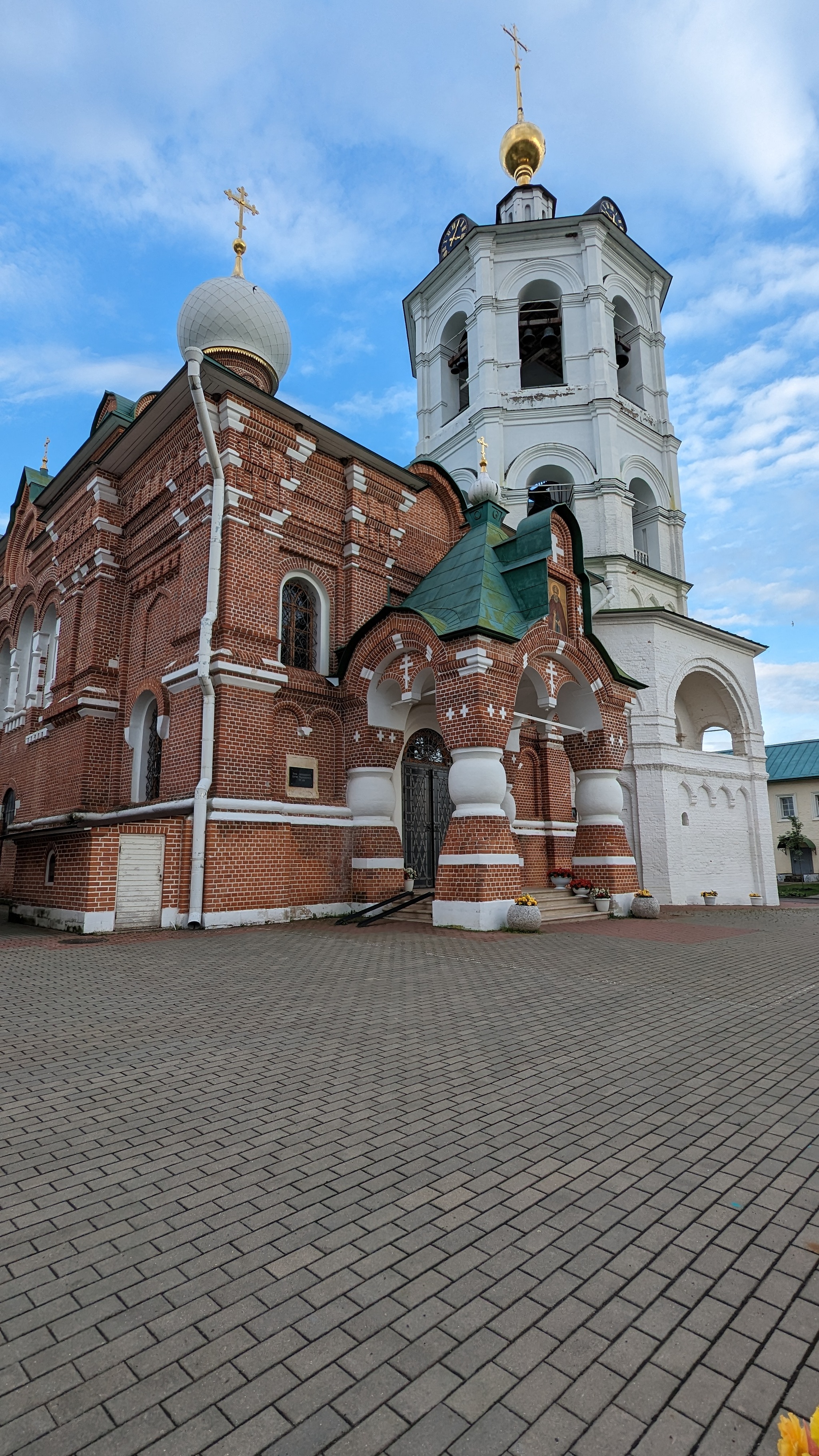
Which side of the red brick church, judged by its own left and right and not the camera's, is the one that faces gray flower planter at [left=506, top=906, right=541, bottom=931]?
front

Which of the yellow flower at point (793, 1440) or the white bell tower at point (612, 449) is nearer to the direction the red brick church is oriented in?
the yellow flower

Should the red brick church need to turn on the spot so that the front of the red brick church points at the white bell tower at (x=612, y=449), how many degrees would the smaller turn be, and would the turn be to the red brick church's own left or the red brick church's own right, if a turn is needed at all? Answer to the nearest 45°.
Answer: approximately 90° to the red brick church's own left

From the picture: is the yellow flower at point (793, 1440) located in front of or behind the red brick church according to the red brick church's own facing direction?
in front

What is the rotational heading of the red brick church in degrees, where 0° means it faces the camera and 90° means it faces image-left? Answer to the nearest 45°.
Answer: approximately 315°

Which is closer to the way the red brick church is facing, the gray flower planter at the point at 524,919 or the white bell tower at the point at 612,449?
the gray flower planter
